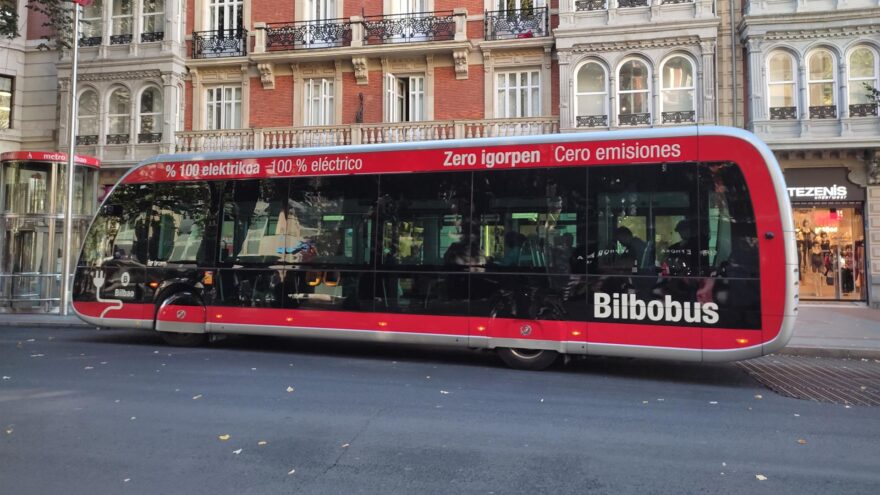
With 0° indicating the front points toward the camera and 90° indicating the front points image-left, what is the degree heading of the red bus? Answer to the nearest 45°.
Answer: approximately 90°

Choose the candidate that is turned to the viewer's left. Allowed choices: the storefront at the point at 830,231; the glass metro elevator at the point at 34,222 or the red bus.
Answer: the red bus

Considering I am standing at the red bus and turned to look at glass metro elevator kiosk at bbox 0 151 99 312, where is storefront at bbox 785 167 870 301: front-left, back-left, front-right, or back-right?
back-right

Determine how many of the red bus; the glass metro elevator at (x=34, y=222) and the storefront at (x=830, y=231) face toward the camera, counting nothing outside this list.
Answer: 2

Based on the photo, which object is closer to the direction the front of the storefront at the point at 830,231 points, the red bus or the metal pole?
the red bus

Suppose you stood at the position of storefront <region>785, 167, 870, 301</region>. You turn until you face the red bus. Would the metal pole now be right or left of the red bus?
right

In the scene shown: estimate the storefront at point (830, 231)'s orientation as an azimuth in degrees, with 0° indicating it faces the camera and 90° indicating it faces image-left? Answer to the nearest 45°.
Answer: approximately 0°

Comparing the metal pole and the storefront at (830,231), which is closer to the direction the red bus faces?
the metal pole

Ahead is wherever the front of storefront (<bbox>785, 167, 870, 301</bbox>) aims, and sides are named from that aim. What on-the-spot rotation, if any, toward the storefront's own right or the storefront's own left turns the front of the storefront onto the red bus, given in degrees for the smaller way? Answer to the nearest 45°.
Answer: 0° — it already faces it

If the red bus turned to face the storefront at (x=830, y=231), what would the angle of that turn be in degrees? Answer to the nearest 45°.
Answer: approximately 135° to its right
